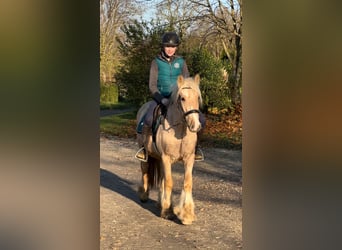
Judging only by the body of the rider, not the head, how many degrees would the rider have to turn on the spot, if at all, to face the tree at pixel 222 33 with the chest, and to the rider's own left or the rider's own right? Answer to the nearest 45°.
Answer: approximately 180°

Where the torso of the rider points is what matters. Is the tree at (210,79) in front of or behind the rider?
behind

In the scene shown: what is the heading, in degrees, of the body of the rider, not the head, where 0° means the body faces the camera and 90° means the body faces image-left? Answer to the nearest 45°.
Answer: approximately 0°
